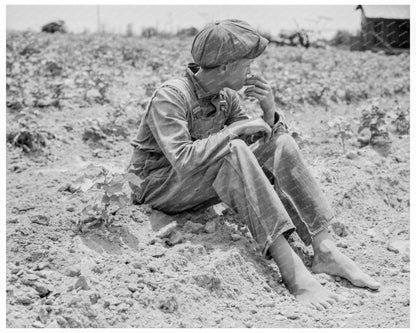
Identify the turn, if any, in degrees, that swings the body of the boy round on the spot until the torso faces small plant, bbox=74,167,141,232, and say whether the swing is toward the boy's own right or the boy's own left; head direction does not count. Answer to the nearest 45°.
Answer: approximately 135° to the boy's own right

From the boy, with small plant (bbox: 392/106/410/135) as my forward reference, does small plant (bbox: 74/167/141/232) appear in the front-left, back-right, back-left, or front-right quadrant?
back-left

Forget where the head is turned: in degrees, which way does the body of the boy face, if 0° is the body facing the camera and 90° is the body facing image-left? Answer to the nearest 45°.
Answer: approximately 315°

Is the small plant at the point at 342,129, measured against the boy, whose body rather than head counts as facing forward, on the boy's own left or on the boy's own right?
on the boy's own left

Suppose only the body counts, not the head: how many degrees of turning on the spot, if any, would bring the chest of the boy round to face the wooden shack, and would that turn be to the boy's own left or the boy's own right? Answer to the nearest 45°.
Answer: approximately 135° to the boy's own left

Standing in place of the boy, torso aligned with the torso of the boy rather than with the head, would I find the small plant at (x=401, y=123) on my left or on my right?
on my left
